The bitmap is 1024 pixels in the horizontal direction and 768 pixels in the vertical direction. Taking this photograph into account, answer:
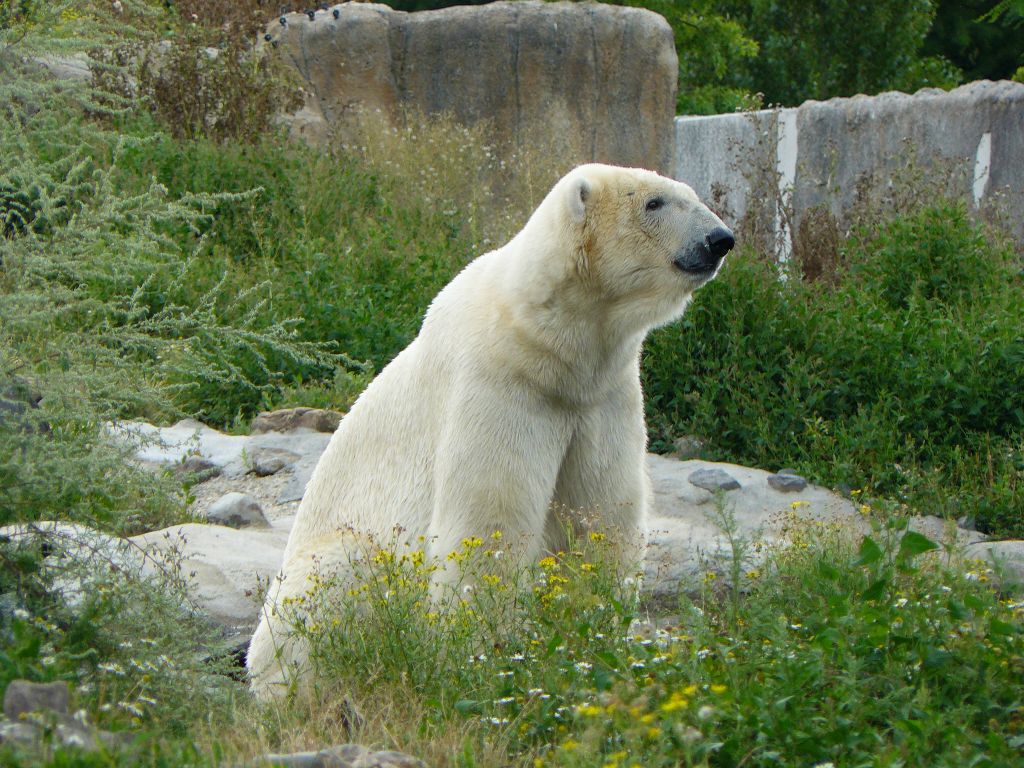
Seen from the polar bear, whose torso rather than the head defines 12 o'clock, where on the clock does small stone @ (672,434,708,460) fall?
The small stone is roughly at 8 o'clock from the polar bear.

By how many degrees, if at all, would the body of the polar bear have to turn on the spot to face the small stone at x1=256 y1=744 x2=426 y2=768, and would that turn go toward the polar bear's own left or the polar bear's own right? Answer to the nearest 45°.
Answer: approximately 45° to the polar bear's own right

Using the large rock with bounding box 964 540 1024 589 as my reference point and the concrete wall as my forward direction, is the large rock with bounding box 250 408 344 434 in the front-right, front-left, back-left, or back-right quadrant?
front-left

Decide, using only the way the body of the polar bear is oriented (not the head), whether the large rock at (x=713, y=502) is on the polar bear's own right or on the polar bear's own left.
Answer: on the polar bear's own left

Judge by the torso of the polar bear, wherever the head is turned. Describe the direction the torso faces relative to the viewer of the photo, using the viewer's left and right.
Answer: facing the viewer and to the right of the viewer

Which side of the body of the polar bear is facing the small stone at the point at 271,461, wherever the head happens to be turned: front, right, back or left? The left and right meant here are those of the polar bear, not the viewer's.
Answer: back

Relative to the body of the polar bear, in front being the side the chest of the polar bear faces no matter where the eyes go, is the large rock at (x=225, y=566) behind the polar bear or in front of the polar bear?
behind

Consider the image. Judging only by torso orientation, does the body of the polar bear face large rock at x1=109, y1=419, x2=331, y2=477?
no

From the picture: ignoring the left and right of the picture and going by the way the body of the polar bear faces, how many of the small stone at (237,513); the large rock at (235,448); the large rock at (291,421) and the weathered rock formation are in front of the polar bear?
0

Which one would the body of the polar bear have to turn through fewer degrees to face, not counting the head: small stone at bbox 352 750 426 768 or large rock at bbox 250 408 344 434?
the small stone

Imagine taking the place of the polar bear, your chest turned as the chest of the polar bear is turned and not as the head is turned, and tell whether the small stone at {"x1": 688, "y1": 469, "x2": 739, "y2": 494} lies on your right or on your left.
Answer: on your left

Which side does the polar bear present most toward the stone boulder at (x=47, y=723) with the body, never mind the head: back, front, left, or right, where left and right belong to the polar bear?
right

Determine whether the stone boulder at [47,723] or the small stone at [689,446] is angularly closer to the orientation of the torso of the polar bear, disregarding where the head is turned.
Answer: the stone boulder

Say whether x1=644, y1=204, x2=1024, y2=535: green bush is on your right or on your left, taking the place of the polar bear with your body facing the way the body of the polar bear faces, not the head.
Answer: on your left

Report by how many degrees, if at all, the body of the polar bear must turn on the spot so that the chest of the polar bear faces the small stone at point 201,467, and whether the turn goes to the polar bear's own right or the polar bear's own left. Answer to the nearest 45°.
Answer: approximately 180°

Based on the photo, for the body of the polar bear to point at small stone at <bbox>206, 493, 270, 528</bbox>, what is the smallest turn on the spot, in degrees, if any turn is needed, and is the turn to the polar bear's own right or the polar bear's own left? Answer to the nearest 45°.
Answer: approximately 180°
